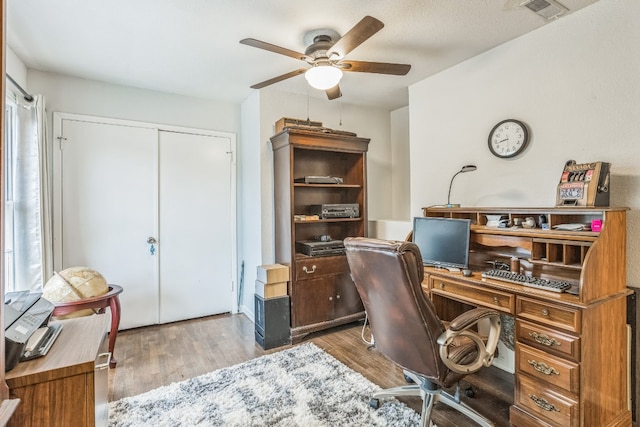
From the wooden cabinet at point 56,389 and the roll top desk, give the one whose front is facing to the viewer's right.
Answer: the wooden cabinet

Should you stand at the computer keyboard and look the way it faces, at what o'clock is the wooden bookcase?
The wooden bookcase is roughly at 2 o'clock from the computer keyboard.

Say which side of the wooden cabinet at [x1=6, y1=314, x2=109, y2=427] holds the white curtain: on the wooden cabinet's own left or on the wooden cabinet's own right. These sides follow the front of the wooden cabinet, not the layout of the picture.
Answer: on the wooden cabinet's own left

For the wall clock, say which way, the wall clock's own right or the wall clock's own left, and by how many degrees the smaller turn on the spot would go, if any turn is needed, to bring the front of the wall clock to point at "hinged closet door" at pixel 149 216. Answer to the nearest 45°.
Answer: approximately 45° to the wall clock's own right

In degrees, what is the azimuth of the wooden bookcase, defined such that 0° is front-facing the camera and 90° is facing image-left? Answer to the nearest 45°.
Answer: approximately 315°

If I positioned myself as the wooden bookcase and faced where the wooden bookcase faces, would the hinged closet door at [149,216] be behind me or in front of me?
behind

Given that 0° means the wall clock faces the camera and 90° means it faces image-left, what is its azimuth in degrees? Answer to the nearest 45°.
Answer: approximately 45°

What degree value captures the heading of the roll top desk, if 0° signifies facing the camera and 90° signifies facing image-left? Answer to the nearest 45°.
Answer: approximately 45°

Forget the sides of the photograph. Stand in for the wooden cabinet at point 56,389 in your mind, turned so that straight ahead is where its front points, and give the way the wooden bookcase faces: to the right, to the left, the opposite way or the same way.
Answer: to the right

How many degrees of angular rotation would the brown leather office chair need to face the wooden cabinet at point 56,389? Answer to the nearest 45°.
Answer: approximately 180°

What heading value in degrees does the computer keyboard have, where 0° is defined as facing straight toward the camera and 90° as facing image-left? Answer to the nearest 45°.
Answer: approximately 45°

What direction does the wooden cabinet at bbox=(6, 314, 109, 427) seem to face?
to the viewer's right
